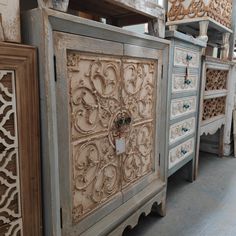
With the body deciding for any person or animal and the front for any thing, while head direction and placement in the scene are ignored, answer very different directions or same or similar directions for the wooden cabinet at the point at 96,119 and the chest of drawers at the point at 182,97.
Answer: same or similar directions

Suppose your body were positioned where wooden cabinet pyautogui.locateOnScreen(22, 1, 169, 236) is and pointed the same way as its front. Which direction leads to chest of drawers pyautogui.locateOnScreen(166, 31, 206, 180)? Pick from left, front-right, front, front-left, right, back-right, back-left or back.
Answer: left

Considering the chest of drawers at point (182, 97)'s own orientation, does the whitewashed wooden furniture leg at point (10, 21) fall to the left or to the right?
on its right

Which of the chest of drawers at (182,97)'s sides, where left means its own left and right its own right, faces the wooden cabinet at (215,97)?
left

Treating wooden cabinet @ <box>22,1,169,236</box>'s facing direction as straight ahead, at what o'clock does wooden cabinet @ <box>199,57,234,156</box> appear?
wooden cabinet @ <box>199,57,234,156</box> is roughly at 9 o'clock from wooden cabinet @ <box>22,1,169,236</box>.

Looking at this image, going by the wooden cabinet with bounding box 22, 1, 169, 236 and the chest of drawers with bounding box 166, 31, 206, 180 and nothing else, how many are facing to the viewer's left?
0

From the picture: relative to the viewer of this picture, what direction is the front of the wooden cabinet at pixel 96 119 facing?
facing the viewer and to the right of the viewer

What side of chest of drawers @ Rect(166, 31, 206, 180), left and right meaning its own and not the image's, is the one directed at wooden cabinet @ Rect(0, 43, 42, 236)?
right

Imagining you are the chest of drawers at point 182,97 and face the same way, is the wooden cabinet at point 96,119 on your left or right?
on your right
